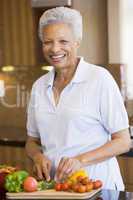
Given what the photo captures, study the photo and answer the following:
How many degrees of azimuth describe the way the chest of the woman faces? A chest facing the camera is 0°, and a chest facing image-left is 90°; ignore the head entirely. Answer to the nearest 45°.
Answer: approximately 45°

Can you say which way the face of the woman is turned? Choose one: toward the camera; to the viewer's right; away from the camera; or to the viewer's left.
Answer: toward the camera

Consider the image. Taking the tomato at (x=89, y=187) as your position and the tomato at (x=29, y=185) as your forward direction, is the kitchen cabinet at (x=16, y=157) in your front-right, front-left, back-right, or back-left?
front-right

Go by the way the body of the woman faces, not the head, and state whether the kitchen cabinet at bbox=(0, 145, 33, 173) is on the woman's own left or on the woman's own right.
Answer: on the woman's own right
